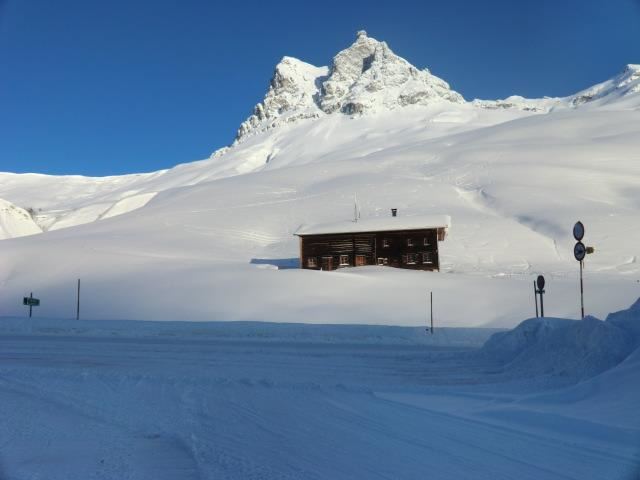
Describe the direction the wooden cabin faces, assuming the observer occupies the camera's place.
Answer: facing the viewer
